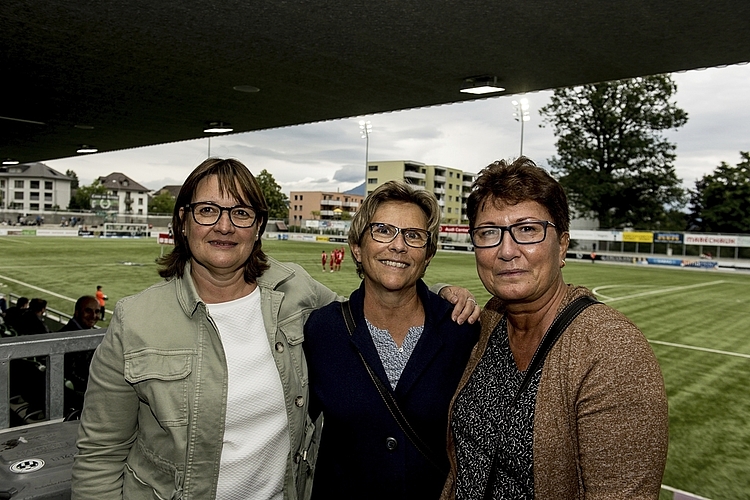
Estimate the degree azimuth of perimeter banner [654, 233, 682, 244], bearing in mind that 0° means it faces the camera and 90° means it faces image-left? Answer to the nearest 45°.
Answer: approximately 0°

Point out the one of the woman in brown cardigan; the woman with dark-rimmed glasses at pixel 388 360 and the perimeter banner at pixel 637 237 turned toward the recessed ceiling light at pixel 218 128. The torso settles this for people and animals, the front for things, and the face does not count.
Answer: the perimeter banner

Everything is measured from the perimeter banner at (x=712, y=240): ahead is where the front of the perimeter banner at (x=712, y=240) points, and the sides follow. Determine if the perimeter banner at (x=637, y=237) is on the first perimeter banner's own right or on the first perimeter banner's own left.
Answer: on the first perimeter banner's own right

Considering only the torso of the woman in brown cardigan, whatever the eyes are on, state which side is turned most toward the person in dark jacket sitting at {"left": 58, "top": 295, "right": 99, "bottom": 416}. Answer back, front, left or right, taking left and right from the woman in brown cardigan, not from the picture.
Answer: right

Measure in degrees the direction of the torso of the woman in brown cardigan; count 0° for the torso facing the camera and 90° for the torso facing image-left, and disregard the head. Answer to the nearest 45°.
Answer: approximately 45°

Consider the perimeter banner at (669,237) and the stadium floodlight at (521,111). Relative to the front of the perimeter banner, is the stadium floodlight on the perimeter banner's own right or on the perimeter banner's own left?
on the perimeter banner's own right

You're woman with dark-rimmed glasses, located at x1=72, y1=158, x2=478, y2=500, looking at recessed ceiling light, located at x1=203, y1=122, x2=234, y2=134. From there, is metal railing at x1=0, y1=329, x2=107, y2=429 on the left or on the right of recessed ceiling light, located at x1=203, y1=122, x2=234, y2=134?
left

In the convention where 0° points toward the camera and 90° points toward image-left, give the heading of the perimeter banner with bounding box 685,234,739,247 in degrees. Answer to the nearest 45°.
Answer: approximately 0°

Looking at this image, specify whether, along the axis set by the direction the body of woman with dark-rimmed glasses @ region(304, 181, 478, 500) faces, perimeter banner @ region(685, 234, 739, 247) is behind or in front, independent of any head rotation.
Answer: behind

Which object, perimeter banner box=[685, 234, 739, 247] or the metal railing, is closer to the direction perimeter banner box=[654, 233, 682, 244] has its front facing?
the metal railing
